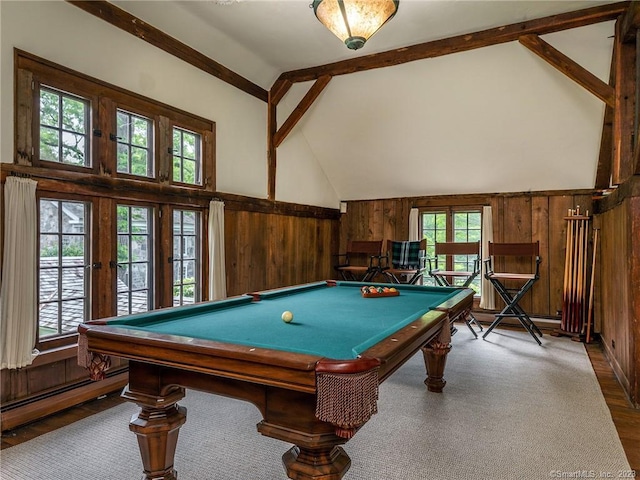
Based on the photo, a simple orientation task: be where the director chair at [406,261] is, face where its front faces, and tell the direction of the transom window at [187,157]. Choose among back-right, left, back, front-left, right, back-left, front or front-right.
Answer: front-right

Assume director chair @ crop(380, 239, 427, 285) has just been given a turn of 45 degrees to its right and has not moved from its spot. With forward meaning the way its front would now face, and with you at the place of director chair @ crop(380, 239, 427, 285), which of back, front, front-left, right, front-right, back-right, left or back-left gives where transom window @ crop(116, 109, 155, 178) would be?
front

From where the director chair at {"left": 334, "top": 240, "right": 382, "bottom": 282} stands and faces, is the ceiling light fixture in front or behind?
in front

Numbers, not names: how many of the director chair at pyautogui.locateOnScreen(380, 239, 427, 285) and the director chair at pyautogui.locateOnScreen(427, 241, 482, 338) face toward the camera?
2

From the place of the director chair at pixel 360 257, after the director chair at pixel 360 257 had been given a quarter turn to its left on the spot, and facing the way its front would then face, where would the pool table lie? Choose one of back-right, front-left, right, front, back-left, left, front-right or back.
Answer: front-right

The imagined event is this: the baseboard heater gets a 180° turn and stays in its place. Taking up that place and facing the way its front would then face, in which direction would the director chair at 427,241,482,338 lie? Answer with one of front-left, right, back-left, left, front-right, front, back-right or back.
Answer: back-right

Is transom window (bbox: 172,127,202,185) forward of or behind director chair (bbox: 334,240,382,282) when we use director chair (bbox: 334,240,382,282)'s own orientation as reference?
forward

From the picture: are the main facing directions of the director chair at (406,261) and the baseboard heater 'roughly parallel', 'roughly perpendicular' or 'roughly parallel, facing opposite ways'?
roughly perpendicular

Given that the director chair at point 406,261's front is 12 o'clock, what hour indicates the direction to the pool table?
The pool table is roughly at 12 o'clock from the director chair.

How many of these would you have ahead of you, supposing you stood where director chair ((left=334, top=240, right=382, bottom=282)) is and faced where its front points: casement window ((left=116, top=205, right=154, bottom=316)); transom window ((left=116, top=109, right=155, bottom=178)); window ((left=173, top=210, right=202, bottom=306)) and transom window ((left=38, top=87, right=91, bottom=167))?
4

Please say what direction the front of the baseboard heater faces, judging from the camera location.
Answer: facing the viewer and to the right of the viewer

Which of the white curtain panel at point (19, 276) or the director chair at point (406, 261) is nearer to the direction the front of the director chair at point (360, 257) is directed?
the white curtain panel
